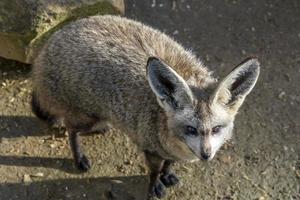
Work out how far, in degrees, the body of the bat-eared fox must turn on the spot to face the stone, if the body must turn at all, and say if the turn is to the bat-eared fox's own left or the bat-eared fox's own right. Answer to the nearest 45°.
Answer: approximately 180°

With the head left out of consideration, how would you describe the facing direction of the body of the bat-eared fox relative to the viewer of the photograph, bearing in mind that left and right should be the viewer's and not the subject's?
facing the viewer and to the right of the viewer
